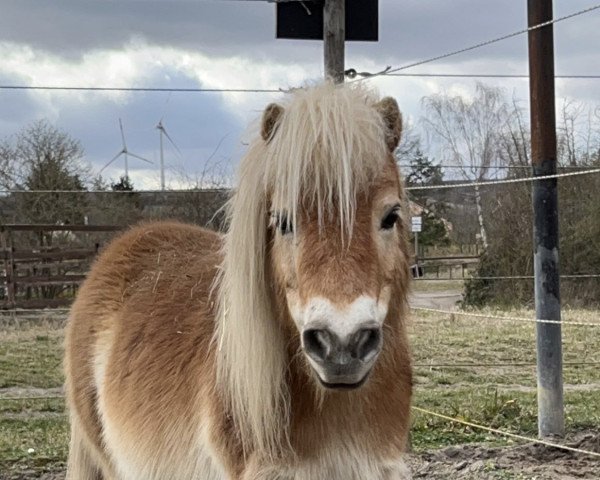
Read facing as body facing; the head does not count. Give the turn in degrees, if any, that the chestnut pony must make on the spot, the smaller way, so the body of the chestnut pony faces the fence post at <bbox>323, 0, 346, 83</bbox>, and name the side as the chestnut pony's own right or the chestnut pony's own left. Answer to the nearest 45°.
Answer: approximately 135° to the chestnut pony's own left

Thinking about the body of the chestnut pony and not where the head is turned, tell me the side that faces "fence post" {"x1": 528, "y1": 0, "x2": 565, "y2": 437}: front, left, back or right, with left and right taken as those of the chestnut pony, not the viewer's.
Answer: left

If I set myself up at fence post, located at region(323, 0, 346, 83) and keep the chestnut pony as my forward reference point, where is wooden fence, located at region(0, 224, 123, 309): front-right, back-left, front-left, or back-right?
back-right

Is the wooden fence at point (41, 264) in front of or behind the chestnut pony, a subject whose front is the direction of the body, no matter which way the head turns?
behind

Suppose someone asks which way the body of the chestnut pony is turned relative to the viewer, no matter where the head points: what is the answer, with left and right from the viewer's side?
facing the viewer and to the right of the viewer

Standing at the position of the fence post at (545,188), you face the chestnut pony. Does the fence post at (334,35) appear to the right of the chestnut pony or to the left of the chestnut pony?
right
